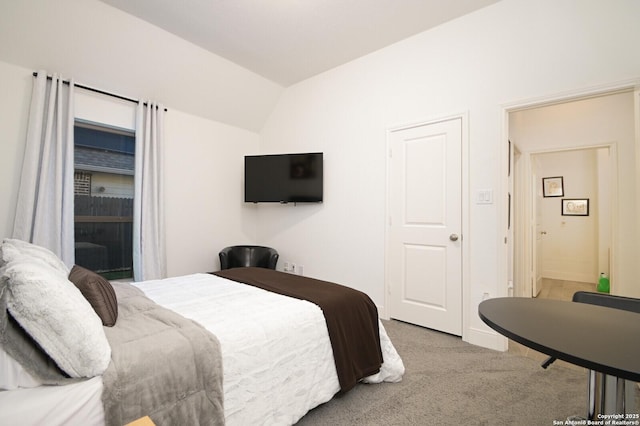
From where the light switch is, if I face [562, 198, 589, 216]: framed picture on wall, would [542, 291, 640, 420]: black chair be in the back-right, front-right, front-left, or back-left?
back-right

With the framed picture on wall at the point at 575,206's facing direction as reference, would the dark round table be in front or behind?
in front

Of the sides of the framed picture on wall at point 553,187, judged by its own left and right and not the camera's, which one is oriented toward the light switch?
front

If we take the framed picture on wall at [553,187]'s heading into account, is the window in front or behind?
in front

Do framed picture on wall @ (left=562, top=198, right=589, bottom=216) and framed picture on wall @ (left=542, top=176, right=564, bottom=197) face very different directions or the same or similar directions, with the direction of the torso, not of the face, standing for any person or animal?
same or similar directions

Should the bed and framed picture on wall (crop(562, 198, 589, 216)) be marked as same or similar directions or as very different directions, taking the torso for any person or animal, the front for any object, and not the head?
very different directions

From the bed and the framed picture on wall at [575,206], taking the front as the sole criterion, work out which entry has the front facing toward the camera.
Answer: the framed picture on wall

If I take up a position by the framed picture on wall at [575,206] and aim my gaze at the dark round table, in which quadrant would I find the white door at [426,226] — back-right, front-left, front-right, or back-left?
front-right

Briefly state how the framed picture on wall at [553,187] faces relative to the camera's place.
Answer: facing the viewer

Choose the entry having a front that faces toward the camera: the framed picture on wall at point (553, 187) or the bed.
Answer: the framed picture on wall

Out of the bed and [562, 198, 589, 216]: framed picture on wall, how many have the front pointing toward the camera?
1

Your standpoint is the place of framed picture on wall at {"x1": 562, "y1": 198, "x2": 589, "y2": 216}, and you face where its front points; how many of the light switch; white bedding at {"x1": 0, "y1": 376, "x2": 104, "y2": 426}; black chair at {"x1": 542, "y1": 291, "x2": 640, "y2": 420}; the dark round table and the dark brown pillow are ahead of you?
5

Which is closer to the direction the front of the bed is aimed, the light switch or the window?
the light switch

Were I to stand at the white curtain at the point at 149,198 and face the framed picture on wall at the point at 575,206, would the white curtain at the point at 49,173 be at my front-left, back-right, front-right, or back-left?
back-right

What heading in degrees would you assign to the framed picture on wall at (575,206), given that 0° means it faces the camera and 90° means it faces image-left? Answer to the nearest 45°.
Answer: approximately 0°
